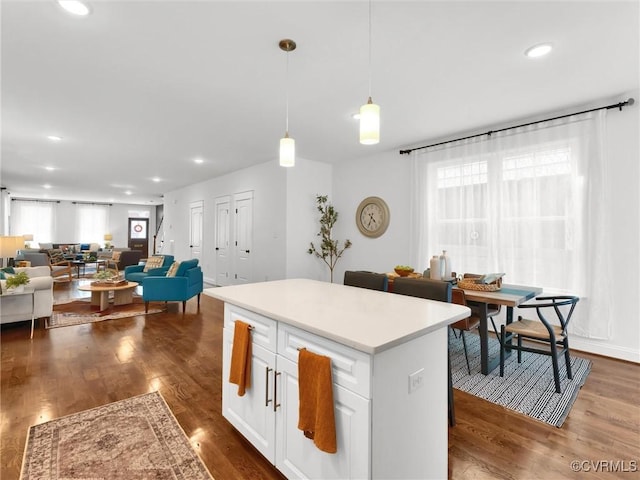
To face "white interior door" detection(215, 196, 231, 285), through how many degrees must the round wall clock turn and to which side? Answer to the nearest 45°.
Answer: approximately 45° to its right

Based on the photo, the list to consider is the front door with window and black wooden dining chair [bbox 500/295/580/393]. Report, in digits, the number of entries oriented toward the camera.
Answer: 1

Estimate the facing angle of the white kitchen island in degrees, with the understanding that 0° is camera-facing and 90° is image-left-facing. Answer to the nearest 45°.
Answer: approximately 45°

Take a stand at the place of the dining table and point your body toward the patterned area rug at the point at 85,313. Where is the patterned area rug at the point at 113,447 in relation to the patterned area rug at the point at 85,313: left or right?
left

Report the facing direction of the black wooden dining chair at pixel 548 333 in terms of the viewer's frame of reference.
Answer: facing away from the viewer and to the left of the viewer

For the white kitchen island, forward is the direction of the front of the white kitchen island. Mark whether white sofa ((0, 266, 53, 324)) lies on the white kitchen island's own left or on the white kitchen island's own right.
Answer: on the white kitchen island's own right

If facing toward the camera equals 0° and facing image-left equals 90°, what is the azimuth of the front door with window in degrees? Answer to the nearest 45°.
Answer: approximately 0°
